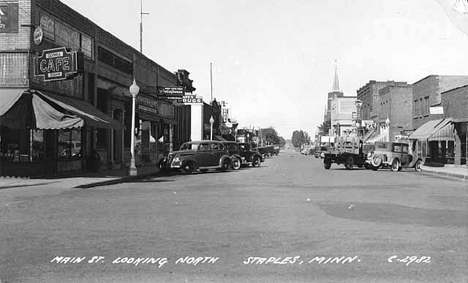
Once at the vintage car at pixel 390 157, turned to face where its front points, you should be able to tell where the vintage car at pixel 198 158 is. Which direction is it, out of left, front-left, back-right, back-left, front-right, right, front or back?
back

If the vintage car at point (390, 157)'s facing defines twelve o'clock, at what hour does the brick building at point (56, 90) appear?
The brick building is roughly at 6 o'clock from the vintage car.

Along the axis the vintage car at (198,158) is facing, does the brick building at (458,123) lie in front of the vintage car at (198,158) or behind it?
behind

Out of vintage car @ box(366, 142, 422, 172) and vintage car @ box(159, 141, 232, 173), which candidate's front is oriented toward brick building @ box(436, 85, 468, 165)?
vintage car @ box(366, 142, 422, 172)

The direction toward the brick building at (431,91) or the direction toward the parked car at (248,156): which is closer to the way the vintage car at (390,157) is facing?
the brick building

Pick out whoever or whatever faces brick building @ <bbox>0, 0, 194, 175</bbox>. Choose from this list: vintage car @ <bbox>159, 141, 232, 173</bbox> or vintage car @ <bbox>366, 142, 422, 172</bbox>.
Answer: vintage car @ <bbox>159, 141, 232, 173</bbox>

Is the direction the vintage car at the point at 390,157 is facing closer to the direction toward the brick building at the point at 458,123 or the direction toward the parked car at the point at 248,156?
the brick building

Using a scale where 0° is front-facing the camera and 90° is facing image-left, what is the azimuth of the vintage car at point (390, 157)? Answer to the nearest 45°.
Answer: approximately 225°

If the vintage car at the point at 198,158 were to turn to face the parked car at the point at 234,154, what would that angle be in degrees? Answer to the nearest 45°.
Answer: approximately 180°

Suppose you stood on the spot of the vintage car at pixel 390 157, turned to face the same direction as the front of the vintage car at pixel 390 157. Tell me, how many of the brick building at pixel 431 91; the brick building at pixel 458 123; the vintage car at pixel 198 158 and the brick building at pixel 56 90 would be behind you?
2

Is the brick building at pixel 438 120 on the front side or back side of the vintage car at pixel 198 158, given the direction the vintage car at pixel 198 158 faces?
on the back side
